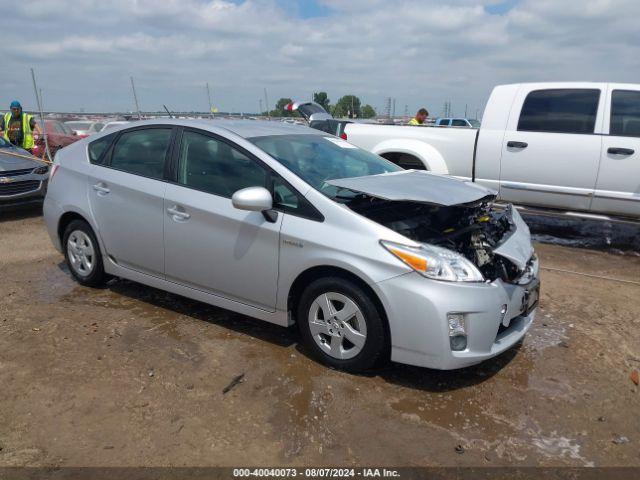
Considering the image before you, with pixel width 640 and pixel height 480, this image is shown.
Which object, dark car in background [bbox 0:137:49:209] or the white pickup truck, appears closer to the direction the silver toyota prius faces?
the white pickup truck

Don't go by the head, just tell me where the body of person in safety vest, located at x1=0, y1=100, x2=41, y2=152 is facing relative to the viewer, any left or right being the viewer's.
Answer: facing the viewer

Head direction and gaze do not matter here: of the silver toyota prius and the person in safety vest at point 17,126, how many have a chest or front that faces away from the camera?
0

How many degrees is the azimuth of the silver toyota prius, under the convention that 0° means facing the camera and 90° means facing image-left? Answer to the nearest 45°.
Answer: approximately 315°

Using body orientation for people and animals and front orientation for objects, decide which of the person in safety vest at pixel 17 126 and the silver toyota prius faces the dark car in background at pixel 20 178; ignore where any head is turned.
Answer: the person in safety vest

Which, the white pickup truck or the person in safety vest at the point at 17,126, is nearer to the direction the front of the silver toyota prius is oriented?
the white pickup truck

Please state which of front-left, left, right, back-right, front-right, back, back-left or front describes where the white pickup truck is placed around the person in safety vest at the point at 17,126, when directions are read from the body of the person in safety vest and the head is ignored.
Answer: front-left

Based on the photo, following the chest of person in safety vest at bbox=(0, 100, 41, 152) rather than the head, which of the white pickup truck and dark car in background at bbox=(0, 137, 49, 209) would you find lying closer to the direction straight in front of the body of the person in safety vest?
the dark car in background

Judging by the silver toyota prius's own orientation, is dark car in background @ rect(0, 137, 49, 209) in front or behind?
behind

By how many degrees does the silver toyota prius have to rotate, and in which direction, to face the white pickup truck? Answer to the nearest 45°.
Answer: approximately 90° to its left

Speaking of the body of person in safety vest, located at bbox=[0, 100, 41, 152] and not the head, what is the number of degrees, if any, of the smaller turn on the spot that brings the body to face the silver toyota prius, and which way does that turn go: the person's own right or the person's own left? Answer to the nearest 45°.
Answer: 0° — they already face it

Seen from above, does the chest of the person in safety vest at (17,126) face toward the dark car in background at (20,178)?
yes
